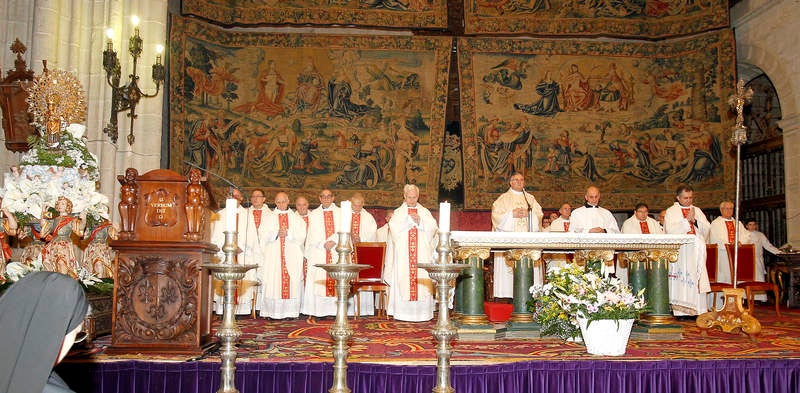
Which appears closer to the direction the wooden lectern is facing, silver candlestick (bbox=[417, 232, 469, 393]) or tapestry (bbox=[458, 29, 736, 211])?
the silver candlestick

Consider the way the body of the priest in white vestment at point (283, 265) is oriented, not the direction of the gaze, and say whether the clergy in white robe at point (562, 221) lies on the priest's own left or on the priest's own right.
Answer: on the priest's own left

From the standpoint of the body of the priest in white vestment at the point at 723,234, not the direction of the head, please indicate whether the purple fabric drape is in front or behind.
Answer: in front

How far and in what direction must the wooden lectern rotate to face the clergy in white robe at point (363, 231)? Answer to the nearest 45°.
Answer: approximately 135° to its left

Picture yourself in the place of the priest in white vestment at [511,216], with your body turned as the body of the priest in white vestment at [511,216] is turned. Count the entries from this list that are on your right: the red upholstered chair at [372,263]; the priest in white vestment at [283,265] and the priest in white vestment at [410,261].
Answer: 3

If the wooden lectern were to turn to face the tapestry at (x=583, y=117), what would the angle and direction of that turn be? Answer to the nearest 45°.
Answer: approximately 135° to its left
